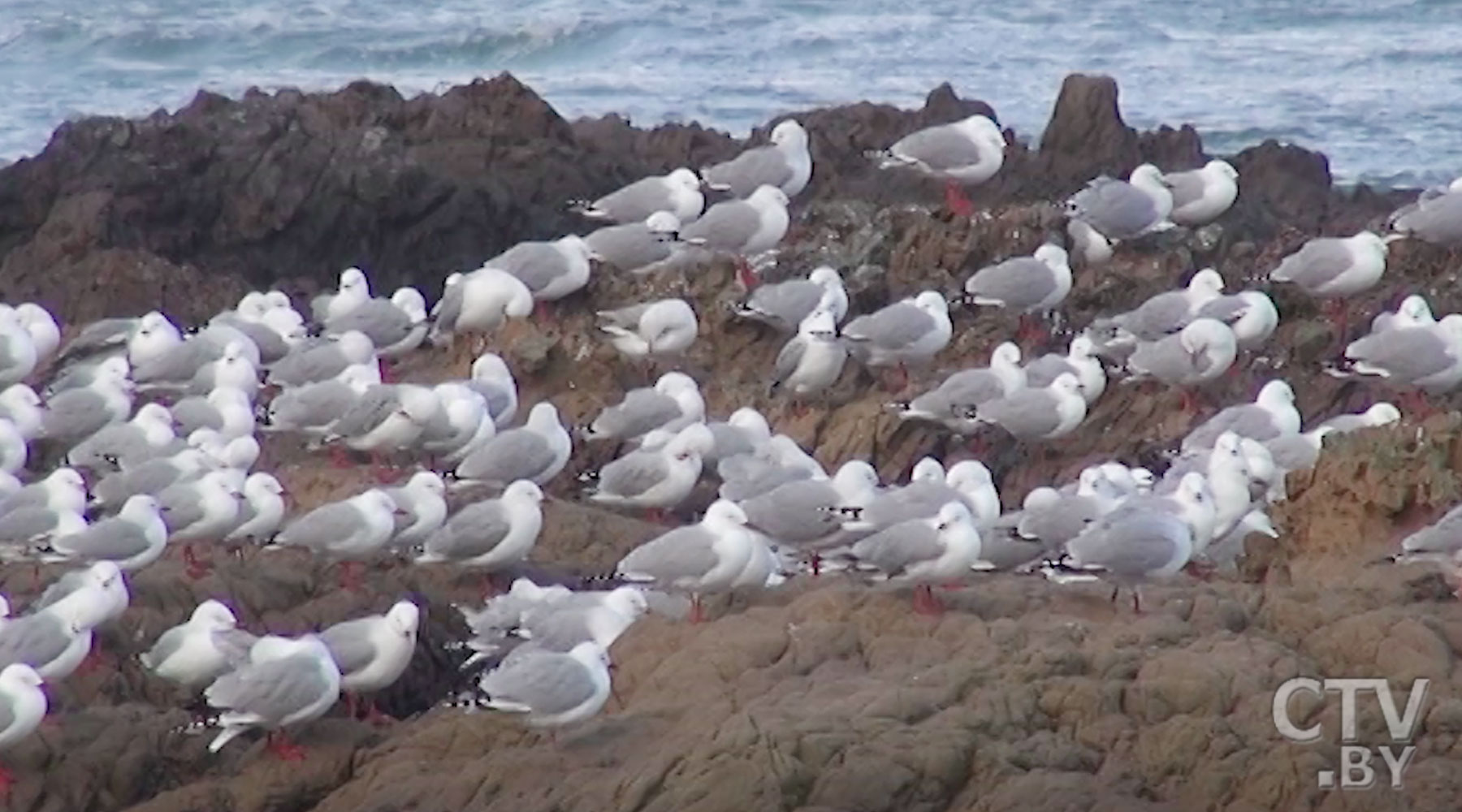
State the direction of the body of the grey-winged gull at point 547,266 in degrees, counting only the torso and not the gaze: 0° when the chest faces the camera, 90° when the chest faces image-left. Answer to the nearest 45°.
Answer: approximately 270°

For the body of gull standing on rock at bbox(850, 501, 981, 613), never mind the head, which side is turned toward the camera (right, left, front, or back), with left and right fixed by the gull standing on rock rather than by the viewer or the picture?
right

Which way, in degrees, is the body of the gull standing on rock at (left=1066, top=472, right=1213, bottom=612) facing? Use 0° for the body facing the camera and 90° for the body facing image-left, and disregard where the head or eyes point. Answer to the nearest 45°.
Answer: approximately 270°

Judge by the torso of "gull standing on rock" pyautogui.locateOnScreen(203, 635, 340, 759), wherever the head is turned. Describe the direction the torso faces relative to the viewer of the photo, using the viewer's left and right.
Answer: facing to the right of the viewer

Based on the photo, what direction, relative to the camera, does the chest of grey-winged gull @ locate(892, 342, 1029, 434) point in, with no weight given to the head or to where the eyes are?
to the viewer's right

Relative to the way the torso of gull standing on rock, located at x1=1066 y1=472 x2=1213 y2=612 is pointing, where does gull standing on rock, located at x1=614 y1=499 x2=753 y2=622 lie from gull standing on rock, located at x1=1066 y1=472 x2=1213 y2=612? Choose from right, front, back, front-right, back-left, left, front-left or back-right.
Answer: back

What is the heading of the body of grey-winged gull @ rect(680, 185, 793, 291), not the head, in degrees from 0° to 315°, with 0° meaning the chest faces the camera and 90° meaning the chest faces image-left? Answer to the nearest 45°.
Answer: approximately 270°

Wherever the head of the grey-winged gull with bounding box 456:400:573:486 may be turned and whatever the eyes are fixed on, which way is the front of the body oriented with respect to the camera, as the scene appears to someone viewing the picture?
to the viewer's right

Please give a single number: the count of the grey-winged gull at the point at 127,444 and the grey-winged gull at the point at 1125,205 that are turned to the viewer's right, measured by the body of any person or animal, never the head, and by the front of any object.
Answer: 2

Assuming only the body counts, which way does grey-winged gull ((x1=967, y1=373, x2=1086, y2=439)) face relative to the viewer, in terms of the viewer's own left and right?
facing to the right of the viewer

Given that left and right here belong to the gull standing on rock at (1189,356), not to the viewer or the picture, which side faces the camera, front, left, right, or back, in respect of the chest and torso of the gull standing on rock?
right

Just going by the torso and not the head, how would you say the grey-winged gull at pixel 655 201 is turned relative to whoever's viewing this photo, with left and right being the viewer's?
facing to the right of the viewer

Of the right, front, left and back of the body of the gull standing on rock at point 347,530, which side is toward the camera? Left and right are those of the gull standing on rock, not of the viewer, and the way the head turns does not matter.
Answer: right

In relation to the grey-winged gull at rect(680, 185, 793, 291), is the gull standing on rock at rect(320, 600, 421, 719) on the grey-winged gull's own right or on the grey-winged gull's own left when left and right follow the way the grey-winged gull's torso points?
on the grey-winged gull's own right
